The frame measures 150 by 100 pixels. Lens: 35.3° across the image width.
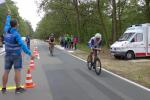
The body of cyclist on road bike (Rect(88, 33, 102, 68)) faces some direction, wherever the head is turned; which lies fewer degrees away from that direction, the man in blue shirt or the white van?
the man in blue shirt

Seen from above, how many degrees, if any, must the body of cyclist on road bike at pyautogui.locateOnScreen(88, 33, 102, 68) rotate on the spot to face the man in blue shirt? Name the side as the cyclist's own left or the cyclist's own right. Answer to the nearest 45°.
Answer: approximately 90° to the cyclist's own right

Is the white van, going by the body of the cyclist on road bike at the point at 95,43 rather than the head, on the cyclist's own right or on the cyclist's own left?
on the cyclist's own left
